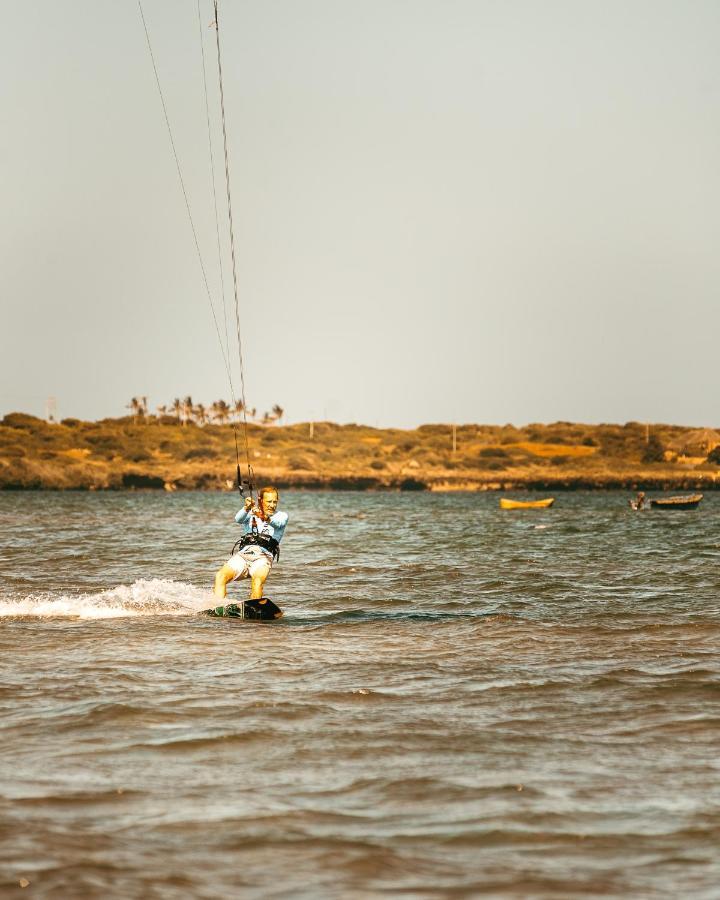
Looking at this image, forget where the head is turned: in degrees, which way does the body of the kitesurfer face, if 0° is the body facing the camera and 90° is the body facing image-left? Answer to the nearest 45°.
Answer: approximately 0°
